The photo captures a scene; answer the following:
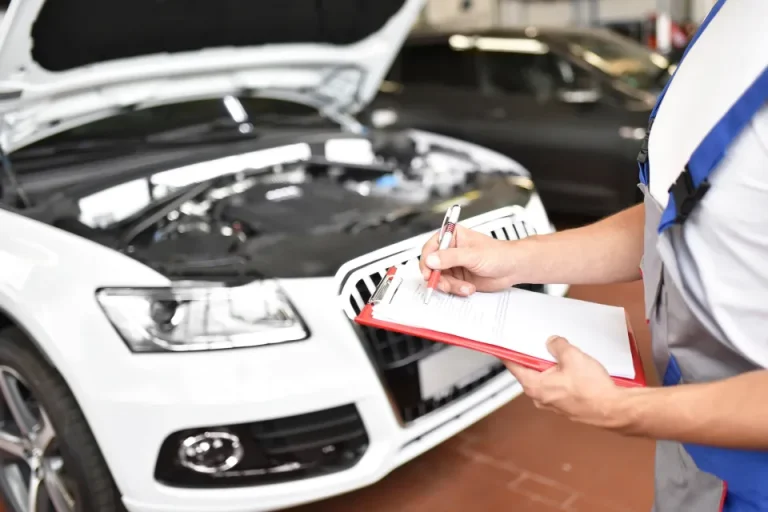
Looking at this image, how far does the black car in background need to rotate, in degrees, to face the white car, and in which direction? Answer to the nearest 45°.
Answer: approximately 45° to its right

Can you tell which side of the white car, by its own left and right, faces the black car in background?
left

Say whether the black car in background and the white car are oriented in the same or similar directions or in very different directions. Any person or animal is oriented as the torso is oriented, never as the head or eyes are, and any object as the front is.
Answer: same or similar directions

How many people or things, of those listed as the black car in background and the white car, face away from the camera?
0

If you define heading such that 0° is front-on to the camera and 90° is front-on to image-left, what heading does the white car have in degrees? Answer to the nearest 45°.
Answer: approximately 315°
